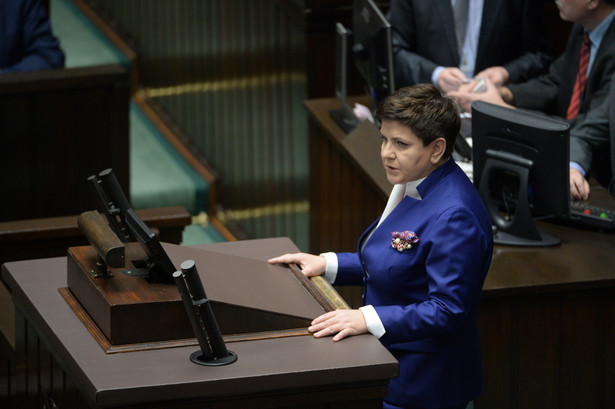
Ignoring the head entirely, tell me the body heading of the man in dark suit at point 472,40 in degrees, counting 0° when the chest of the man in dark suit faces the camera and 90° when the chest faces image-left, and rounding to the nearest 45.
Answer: approximately 0°

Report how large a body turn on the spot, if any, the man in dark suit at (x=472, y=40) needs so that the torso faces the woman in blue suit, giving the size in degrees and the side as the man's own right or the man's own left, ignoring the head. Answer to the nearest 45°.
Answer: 0° — they already face them

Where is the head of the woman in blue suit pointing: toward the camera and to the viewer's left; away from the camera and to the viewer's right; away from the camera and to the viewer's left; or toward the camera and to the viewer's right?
toward the camera and to the viewer's left

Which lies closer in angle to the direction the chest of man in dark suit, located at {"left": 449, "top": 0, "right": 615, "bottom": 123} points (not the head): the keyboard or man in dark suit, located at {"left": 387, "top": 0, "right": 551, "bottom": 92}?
the keyboard
